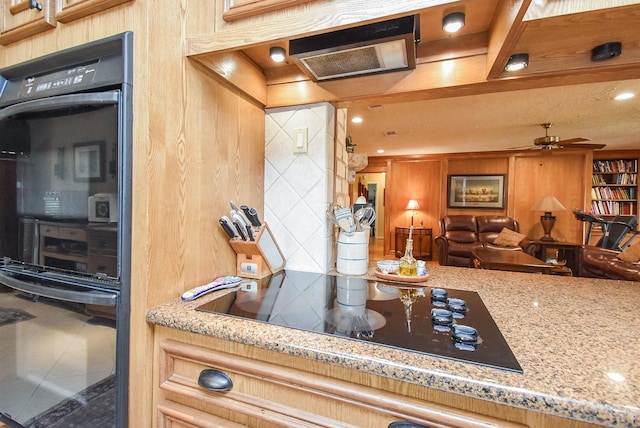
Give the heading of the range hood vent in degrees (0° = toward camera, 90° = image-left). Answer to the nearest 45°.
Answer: approximately 45°

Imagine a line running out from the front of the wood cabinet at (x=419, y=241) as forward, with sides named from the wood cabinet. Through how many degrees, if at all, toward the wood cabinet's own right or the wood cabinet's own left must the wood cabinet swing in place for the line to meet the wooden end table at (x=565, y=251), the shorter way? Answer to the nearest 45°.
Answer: approximately 45° to the wood cabinet's own left

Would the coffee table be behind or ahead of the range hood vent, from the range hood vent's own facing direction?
behind

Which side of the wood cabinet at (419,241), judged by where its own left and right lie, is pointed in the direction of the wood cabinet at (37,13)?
front
